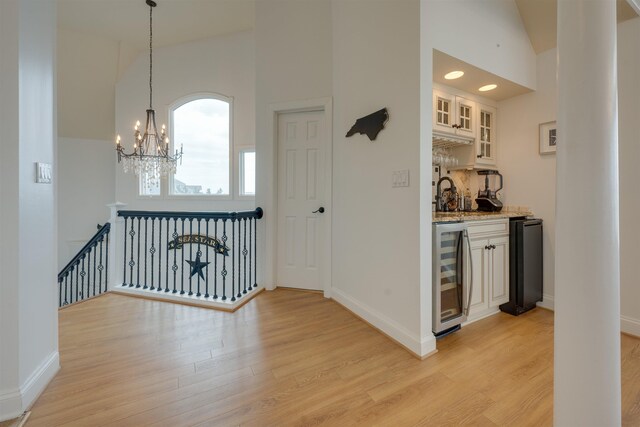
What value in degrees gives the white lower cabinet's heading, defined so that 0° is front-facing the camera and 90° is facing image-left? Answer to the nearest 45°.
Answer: approximately 315°

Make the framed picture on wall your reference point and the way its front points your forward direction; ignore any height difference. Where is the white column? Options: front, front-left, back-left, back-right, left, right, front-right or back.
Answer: front-left

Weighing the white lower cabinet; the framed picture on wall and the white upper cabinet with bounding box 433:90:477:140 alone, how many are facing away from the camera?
0

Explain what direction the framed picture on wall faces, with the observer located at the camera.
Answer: facing the viewer and to the left of the viewer

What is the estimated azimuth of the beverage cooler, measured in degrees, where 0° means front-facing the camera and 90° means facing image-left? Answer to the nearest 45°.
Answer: approximately 315°

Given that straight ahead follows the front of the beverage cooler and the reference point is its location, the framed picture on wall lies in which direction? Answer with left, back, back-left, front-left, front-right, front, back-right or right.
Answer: left

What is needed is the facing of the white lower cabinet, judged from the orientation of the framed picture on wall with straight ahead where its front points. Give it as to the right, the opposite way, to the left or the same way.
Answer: to the left

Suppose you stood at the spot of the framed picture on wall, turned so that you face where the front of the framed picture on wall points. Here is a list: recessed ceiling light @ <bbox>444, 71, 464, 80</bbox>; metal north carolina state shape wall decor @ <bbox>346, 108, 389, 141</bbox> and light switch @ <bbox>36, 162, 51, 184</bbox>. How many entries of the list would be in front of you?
3

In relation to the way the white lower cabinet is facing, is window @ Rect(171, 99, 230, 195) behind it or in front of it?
behind

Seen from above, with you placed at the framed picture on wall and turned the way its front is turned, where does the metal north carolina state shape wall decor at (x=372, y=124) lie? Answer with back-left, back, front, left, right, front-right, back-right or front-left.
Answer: front

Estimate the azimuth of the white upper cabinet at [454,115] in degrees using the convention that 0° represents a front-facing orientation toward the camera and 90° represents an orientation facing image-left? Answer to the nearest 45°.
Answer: approximately 315°

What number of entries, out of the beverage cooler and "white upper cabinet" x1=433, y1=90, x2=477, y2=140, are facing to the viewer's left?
0

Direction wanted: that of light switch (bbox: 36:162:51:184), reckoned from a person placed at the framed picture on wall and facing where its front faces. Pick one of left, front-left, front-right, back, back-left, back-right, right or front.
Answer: front
